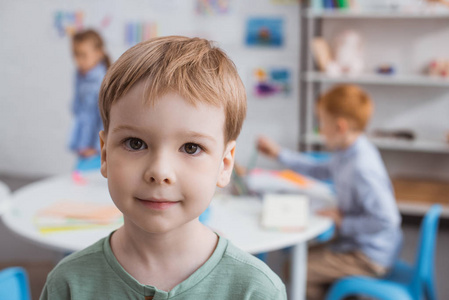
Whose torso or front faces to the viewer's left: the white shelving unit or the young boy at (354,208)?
the young boy

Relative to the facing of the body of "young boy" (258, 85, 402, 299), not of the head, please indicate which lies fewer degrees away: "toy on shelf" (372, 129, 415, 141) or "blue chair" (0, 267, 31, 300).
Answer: the blue chair

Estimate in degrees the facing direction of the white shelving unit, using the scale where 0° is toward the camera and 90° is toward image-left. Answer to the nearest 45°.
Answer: approximately 0°

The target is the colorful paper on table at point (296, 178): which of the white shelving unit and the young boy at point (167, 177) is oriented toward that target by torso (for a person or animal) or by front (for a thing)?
the white shelving unit

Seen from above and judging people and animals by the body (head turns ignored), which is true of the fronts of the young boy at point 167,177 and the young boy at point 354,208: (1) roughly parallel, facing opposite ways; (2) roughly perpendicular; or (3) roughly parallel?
roughly perpendicular

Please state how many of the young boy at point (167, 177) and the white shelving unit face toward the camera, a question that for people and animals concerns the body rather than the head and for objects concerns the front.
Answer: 2

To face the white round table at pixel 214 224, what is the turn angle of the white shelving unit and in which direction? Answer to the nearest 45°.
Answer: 0° — it already faces it

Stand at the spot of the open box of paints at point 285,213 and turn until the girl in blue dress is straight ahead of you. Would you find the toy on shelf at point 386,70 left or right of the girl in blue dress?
right

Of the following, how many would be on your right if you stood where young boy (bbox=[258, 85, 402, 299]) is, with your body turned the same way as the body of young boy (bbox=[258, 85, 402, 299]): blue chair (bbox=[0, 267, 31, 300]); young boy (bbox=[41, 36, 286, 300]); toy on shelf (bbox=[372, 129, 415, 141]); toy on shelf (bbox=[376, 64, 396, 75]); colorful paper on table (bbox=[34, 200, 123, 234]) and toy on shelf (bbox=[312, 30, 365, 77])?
3

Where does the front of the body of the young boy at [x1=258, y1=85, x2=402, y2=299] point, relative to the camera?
to the viewer's left

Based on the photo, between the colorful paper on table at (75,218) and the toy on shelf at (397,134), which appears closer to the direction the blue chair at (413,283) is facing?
the colorful paper on table

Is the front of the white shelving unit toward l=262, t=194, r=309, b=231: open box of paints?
yes

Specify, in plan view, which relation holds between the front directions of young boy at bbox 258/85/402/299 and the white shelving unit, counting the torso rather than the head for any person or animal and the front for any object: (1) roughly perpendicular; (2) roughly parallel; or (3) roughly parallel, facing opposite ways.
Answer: roughly perpendicular

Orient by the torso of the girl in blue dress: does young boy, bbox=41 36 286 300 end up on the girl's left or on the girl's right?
on the girl's left
